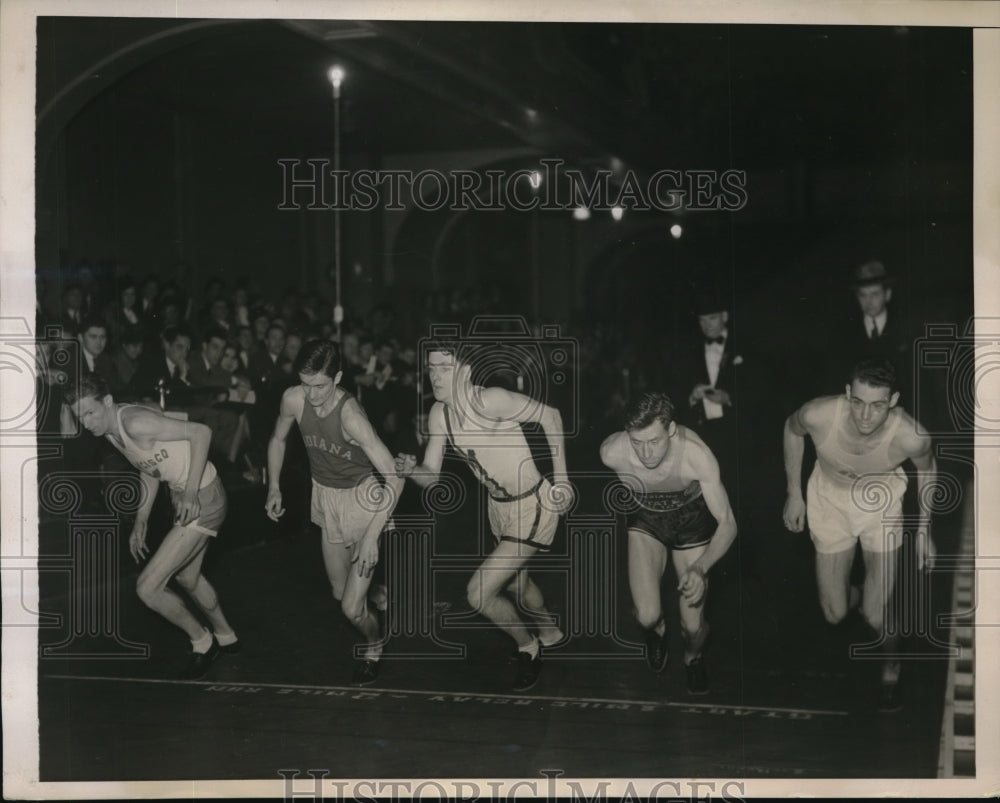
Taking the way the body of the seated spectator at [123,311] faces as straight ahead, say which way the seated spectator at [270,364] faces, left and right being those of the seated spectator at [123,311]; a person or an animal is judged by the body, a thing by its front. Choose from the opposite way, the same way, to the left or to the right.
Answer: the same way

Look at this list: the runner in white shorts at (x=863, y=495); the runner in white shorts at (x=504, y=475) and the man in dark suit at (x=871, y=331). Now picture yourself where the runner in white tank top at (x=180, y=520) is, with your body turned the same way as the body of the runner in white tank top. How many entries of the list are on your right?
0

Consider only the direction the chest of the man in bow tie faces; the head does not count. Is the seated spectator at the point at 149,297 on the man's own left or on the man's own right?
on the man's own right

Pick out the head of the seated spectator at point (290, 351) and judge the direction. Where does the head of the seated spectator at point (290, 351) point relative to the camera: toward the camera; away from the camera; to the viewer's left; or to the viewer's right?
toward the camera

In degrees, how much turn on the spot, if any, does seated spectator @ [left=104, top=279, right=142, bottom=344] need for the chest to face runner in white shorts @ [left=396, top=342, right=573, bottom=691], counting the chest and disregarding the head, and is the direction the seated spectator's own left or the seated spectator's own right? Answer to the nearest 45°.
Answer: approximately 45° to the seated spectator's own left

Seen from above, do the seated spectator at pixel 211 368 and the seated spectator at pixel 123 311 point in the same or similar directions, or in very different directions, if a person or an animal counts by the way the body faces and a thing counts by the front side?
same or similar directions

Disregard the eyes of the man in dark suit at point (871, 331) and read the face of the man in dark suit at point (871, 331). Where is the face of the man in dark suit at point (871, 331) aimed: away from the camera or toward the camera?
toward the camera

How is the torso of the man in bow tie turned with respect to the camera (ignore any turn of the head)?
toward the camera

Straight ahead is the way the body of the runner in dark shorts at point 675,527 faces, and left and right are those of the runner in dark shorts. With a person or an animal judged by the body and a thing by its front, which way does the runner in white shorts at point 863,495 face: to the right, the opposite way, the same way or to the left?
the same way

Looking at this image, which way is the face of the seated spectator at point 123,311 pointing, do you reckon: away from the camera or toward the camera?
toward the camera

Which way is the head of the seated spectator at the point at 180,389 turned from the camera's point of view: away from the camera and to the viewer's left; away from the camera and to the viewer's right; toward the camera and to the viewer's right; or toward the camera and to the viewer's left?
toward the camera and to the viewer's right

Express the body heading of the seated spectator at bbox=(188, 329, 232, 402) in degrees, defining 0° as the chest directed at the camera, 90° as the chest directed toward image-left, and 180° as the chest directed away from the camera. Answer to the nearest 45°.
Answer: approximately 315°

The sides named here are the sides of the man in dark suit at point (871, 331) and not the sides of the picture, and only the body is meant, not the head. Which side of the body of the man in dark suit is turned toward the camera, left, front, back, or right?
front

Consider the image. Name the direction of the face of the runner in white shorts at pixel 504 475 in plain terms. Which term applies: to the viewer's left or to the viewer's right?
to the viewer's left

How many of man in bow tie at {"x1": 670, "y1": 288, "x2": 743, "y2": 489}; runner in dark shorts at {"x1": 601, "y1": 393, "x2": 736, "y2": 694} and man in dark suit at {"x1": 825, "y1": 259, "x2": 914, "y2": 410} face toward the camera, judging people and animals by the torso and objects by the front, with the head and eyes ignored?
3
